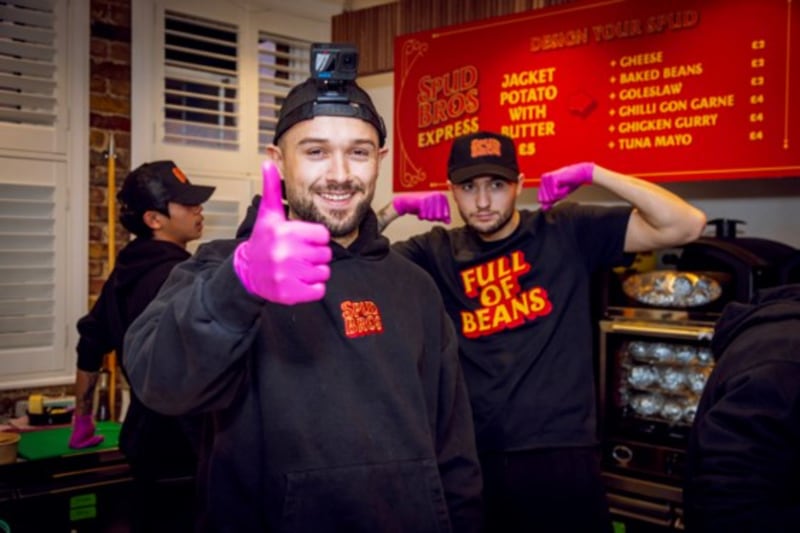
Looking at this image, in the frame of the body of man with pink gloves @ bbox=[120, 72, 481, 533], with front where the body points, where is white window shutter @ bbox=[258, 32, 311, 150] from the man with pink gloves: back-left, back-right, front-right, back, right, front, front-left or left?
back

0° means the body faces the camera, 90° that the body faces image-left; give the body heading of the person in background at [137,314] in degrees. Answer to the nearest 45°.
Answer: approximately 270°

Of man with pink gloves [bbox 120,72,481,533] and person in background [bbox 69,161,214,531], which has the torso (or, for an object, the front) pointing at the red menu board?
the person in background

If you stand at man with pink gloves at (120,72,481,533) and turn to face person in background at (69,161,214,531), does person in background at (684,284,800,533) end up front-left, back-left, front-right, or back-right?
back-right

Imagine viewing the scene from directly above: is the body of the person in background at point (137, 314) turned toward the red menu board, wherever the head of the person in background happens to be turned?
yes

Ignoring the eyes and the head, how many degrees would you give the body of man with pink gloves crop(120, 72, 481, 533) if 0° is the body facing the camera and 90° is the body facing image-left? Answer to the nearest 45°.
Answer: approximately 0°

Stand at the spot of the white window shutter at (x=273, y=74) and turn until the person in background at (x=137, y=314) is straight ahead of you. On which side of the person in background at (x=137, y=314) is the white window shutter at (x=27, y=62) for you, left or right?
right

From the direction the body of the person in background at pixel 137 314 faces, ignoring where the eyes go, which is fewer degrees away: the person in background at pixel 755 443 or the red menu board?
the red menu board

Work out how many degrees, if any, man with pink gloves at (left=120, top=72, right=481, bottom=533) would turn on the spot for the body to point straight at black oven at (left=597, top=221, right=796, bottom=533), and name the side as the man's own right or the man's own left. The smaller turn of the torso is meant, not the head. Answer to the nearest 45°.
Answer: approximately 135° to the man's own left

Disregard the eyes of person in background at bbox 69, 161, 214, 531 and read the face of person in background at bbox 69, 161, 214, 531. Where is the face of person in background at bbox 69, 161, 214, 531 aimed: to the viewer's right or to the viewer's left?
to the viewer's right

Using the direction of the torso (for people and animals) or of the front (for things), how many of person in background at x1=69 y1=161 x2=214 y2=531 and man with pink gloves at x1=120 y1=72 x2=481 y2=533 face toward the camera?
1
